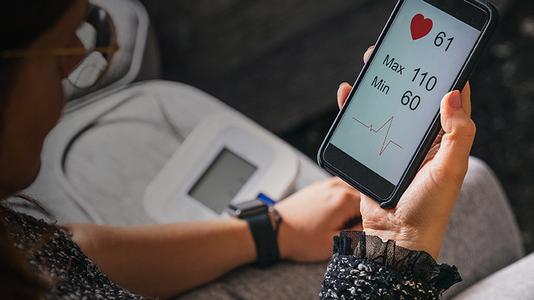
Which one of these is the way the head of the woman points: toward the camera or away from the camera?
away from the camera

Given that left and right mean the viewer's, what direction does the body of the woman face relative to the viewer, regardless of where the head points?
facing away from the viewer and to the right of the viewer
